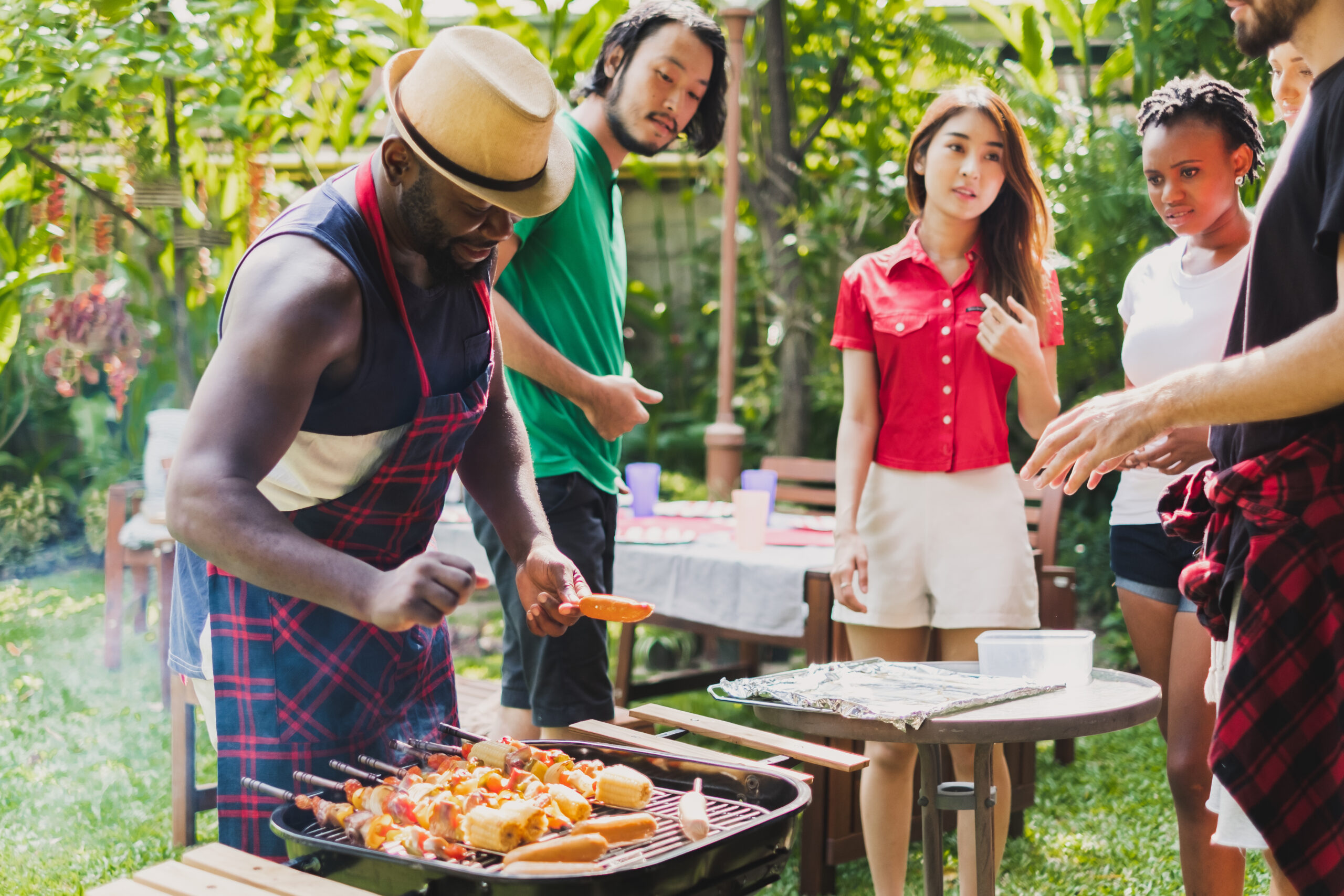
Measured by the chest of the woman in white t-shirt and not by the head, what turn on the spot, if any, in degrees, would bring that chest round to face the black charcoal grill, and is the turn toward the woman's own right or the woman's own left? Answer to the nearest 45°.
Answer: approximately 45° to the woman's own left

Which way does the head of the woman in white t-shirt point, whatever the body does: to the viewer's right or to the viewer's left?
to the viewer's left

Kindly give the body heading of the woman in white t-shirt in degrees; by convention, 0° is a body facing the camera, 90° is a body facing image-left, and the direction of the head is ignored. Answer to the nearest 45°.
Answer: approximately 45°

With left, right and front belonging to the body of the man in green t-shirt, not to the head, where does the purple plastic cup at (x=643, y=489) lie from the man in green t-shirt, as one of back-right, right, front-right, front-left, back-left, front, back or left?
back-left

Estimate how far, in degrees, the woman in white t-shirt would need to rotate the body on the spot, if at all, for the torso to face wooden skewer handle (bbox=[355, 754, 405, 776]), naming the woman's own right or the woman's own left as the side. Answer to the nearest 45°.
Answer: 0° — they already face it
